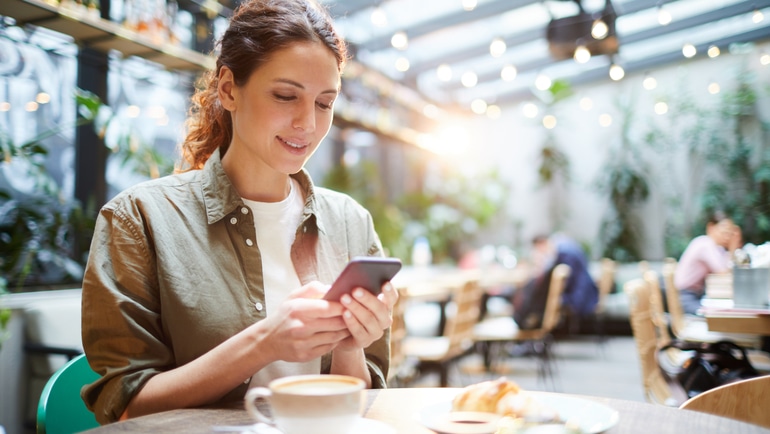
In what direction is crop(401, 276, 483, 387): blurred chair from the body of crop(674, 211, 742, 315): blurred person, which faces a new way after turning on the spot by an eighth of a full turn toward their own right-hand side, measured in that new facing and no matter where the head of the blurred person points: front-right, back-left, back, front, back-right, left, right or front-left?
right

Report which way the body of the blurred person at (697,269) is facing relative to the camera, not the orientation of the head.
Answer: to the viewer's right

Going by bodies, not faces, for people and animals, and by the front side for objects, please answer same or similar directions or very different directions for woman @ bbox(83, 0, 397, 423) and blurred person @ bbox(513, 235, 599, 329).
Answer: very different directions

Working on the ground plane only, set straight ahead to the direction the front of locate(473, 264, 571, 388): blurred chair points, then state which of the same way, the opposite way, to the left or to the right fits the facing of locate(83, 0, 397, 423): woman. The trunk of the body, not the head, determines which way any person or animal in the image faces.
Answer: the opposite way

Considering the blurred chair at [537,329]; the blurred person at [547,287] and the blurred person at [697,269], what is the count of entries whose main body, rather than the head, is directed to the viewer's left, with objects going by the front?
2

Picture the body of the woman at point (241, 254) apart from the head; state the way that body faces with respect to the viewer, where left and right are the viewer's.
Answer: facing the viewer and to the right of the viewer

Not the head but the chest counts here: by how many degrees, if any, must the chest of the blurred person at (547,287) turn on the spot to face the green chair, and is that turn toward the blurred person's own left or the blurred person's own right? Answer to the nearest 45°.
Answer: approximately 90° to the blurred person's own left

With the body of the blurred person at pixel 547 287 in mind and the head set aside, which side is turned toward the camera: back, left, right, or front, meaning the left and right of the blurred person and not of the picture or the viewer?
left

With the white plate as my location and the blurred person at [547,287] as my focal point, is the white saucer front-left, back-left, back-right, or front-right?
back-left

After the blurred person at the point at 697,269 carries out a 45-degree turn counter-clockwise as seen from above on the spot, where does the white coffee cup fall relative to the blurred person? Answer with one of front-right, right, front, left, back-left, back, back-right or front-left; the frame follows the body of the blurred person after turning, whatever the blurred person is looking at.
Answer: back-right

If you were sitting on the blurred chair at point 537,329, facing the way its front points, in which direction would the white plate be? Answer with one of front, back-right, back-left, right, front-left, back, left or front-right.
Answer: left

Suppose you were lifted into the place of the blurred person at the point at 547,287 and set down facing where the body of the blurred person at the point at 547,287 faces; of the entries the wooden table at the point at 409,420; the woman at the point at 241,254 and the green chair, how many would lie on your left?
3
